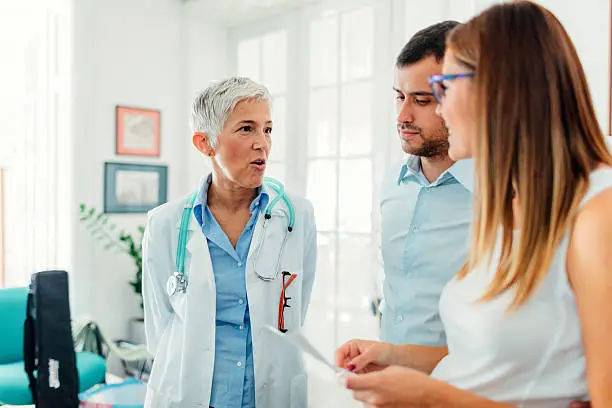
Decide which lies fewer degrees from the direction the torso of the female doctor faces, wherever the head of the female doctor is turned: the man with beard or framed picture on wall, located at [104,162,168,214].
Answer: the man with beard

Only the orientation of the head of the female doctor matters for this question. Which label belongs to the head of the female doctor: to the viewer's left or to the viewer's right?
to the viewer's right

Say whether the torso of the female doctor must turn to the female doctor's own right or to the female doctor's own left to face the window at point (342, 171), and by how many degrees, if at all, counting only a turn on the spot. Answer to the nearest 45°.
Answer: approximately 135° to the female doctor's own left

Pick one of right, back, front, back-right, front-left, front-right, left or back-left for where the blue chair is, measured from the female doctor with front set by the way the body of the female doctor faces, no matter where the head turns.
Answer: back-right

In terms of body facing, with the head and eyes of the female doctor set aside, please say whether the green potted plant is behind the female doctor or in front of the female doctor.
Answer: behind

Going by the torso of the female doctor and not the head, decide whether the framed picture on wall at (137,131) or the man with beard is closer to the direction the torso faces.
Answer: the man with beard

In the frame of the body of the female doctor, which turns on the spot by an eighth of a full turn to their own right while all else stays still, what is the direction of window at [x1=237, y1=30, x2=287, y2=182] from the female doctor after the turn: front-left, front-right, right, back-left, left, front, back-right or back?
back-right

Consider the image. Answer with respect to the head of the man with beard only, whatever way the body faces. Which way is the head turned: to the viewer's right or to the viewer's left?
to the viewer's left

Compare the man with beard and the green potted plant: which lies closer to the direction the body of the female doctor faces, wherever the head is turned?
the man with beard

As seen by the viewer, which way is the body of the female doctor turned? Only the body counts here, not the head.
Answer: toward the camera

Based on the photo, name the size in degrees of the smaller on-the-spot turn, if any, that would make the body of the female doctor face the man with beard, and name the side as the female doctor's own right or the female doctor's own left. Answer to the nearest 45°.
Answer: approximately 45° to the female doctor's own left
